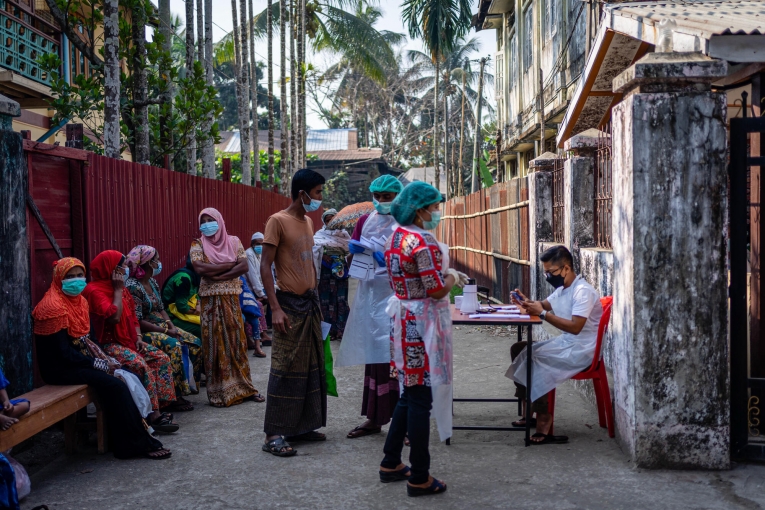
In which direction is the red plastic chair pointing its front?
to the viewer's left

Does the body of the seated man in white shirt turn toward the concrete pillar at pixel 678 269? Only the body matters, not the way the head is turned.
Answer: no

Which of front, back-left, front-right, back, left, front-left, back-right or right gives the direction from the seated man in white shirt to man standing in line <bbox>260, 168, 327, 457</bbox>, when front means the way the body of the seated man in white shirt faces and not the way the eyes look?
front

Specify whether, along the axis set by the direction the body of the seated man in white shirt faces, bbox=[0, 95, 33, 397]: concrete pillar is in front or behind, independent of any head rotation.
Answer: in front

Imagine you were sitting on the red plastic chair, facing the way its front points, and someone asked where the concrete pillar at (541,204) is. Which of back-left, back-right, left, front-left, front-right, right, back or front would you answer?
right

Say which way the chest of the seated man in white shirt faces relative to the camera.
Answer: to the viewer's left

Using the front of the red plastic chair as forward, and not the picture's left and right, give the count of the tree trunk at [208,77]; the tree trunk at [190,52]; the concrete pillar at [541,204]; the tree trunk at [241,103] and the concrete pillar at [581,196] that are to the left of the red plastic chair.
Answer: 0

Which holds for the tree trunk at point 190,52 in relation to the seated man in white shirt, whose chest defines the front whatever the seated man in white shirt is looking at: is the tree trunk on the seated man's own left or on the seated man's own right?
on the seated man's own right

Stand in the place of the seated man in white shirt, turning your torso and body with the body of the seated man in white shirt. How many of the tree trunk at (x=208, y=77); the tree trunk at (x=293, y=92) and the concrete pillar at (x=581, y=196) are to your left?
0

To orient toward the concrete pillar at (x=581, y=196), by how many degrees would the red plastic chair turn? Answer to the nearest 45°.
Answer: approximately 90° to its right

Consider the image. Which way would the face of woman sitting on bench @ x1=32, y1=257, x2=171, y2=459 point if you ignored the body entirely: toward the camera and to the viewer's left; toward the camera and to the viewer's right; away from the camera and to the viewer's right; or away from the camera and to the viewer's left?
toward the camera and to the viewer's right

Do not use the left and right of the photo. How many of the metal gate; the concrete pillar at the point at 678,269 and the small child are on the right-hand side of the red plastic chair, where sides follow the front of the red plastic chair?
0

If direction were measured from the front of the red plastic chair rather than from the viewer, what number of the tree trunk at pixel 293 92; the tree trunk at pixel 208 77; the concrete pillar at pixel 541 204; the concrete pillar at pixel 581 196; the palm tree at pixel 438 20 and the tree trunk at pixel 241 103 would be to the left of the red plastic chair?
0

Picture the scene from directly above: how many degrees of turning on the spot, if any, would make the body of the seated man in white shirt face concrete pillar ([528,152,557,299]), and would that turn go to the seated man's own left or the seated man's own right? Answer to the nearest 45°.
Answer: approximately 90° to the seated man's own right

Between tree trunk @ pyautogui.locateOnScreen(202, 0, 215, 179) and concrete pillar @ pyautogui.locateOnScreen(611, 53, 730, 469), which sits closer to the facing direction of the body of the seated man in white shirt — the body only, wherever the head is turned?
the tree trunk

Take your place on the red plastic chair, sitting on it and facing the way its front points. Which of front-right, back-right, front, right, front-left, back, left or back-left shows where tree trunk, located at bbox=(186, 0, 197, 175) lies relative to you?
front-right

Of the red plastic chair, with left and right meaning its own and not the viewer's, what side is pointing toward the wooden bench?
front

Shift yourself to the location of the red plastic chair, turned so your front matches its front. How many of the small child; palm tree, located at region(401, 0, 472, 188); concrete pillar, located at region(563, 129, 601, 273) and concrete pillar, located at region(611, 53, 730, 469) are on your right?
2
